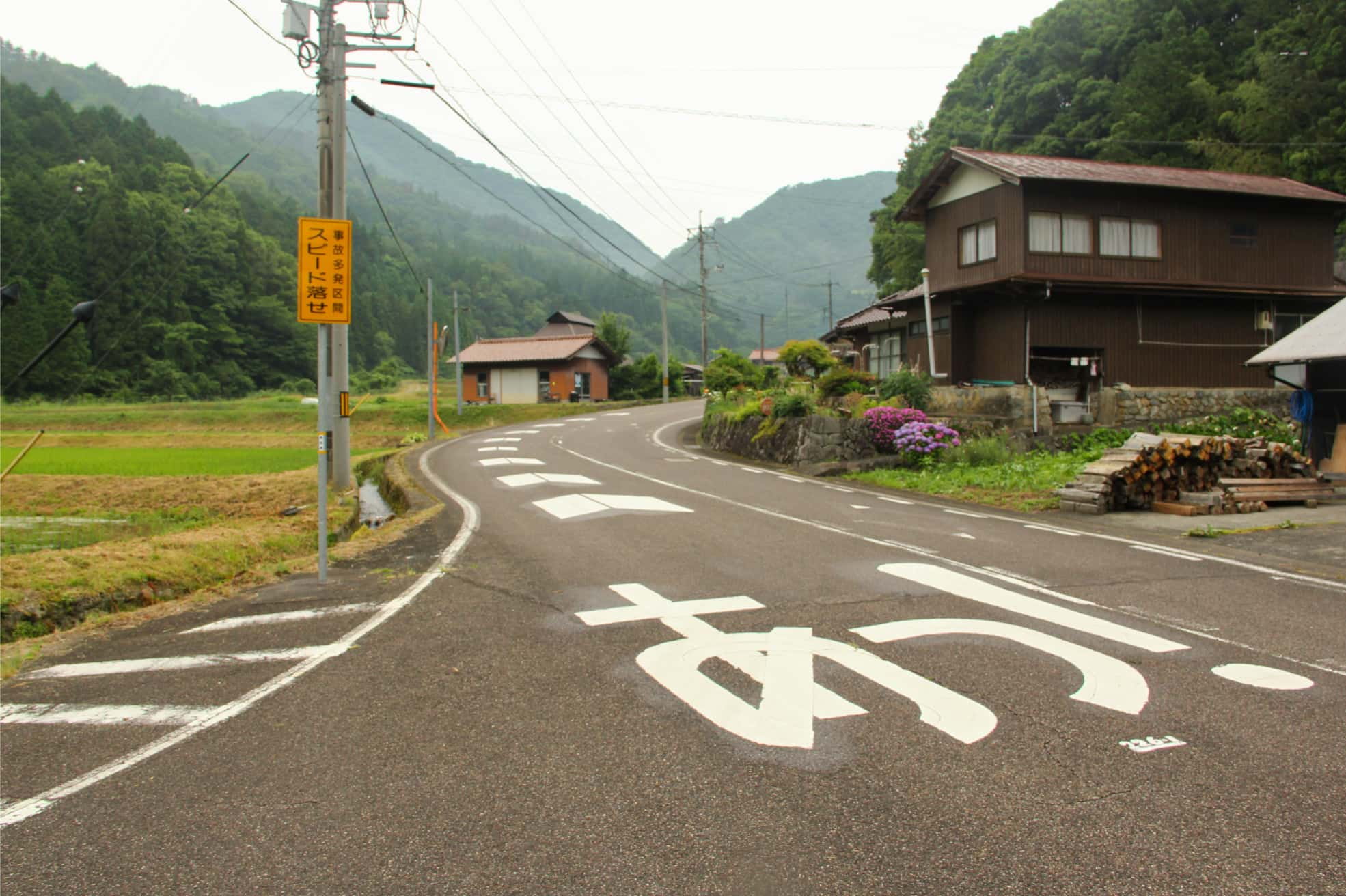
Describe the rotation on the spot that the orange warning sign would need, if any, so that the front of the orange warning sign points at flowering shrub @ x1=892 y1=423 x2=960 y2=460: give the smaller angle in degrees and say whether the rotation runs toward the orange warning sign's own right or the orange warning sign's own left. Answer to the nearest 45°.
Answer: approximately 135° to the orange warning sign's own left

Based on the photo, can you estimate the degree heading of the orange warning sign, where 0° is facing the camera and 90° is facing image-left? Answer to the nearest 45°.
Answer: approximately 0°

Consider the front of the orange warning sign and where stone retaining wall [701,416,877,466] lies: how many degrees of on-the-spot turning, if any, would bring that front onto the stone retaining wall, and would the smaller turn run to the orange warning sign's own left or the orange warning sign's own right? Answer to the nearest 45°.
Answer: approximately 135° to the orange warning sign's own left

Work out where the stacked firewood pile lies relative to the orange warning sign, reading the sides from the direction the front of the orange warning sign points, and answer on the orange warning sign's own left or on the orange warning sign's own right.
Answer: on the orange warning sign's own left

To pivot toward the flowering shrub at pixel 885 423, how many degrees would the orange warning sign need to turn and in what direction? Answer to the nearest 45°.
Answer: approximately 135° to its left
